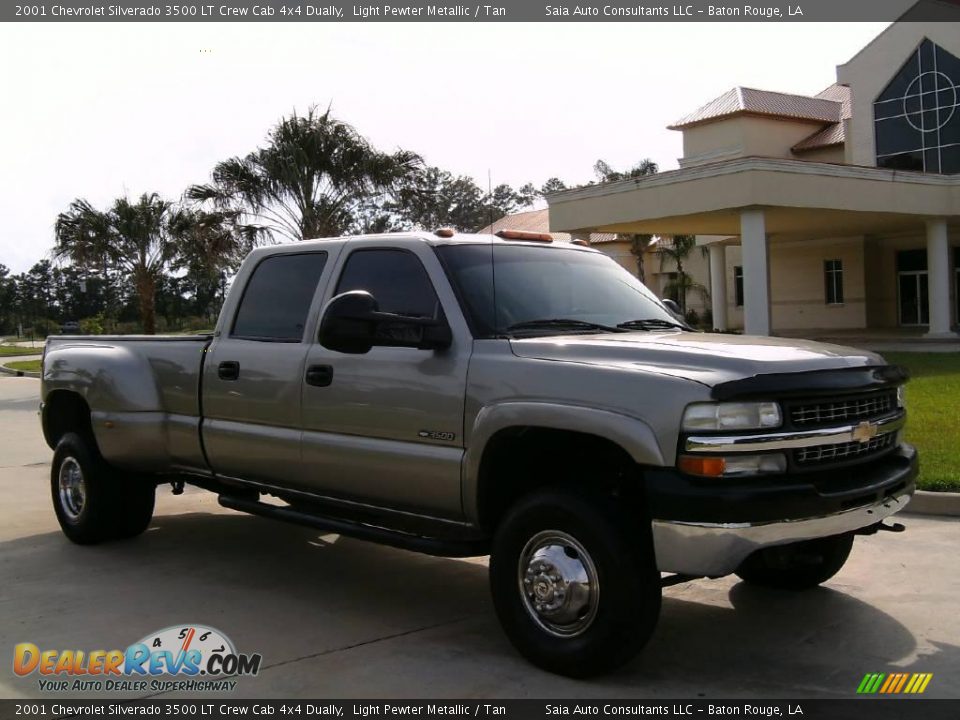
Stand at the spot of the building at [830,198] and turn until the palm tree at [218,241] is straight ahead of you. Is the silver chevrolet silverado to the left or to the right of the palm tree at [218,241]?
left

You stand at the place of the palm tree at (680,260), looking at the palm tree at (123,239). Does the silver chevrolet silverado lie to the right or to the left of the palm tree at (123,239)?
left

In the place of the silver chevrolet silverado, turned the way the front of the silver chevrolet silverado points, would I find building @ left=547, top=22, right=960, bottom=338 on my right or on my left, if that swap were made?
on my left

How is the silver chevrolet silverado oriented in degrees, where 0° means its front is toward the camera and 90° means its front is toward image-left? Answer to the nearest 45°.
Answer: approximately 315°

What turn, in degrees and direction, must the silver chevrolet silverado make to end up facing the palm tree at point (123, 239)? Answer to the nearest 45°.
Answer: approximately 180°

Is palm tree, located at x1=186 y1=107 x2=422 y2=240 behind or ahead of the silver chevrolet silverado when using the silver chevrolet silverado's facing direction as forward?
behind

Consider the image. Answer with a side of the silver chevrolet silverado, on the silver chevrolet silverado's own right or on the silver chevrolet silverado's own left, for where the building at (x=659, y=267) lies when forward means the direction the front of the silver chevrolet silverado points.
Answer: on the silver chevrolet silverado's own left

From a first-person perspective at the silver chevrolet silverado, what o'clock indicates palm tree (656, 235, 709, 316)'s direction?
The palm tree is roughly at 8 o'clock from the silver chevrolet silverado.

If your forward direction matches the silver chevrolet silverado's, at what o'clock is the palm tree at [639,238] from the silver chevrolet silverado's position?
The palm tree is roughly at 8 o'clock from the silver chevrolet silverado.

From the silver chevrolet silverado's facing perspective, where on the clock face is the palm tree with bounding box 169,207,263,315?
The palm tree is roughly at 7 o'clock from the silver chevrolet silverado.
